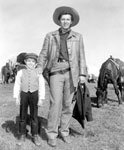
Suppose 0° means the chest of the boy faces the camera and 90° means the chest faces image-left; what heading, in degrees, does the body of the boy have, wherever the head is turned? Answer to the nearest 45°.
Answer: approximately 0°

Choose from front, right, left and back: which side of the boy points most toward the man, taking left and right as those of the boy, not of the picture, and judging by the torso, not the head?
left

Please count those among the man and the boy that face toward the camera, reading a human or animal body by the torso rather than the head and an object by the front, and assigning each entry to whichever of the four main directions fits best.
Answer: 2

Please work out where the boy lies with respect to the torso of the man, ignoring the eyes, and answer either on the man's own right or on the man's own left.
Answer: on the man's own right

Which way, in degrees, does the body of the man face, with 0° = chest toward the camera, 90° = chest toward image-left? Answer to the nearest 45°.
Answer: approximately 0°
